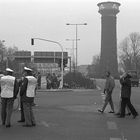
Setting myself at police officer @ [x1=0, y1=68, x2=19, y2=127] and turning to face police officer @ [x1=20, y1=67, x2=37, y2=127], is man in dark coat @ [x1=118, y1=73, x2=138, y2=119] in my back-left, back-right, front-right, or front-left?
front-left

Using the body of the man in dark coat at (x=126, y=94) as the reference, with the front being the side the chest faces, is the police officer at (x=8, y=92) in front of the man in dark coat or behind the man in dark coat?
in front

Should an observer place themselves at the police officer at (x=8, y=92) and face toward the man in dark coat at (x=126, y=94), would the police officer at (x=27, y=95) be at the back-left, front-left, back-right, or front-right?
front-right

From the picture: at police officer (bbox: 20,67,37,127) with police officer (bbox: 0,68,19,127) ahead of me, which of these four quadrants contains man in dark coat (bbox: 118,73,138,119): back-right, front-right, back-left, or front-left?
back-right

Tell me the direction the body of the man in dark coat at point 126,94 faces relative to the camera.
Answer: to the viewer's left

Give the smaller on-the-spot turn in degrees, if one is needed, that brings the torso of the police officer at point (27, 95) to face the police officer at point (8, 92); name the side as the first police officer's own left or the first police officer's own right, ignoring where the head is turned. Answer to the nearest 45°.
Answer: approximately 45° to the first police officer's own left

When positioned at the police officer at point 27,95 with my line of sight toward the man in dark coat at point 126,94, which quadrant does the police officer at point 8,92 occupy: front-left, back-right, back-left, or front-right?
back-left

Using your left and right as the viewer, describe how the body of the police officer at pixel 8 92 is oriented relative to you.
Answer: facing away from the viewer and to the right of the viewer

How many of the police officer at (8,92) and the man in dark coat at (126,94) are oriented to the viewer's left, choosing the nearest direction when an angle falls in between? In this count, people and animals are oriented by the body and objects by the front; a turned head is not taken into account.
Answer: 1
